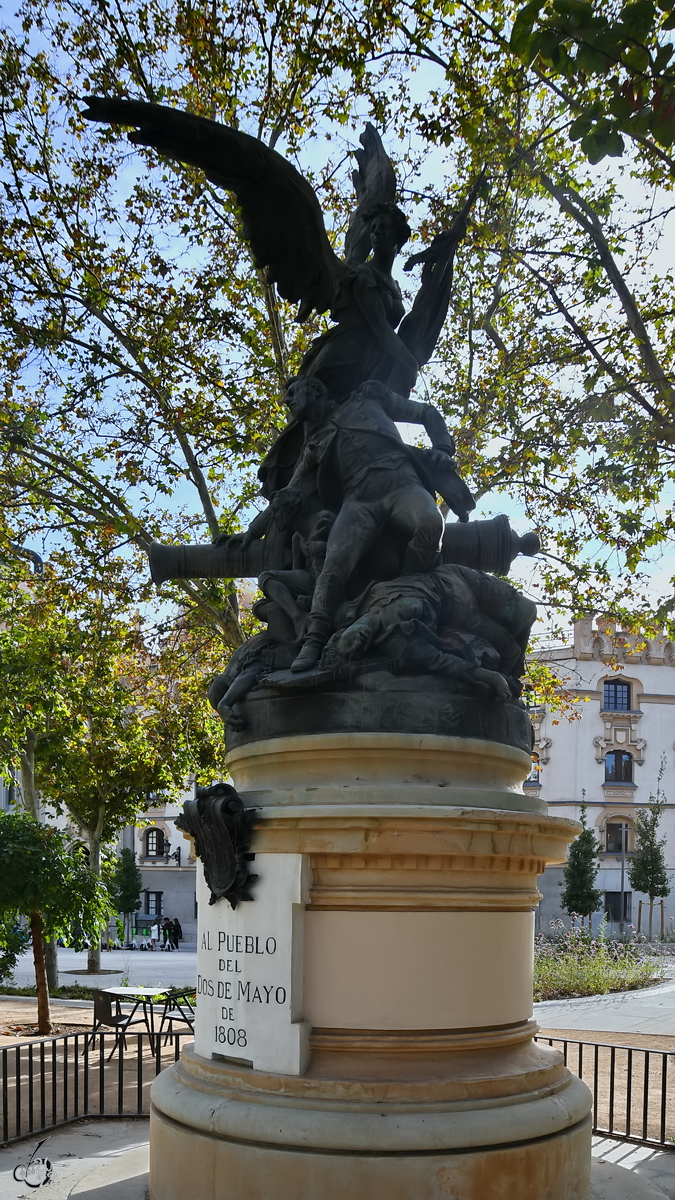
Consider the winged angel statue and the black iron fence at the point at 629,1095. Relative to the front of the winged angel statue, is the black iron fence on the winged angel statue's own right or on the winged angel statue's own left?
on the winged angel statue's own left

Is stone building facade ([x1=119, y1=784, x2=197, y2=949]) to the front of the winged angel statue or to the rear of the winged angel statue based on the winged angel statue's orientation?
to the rear

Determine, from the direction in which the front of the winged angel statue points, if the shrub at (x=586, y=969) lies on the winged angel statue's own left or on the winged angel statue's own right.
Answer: on the winged angel statue's own left
